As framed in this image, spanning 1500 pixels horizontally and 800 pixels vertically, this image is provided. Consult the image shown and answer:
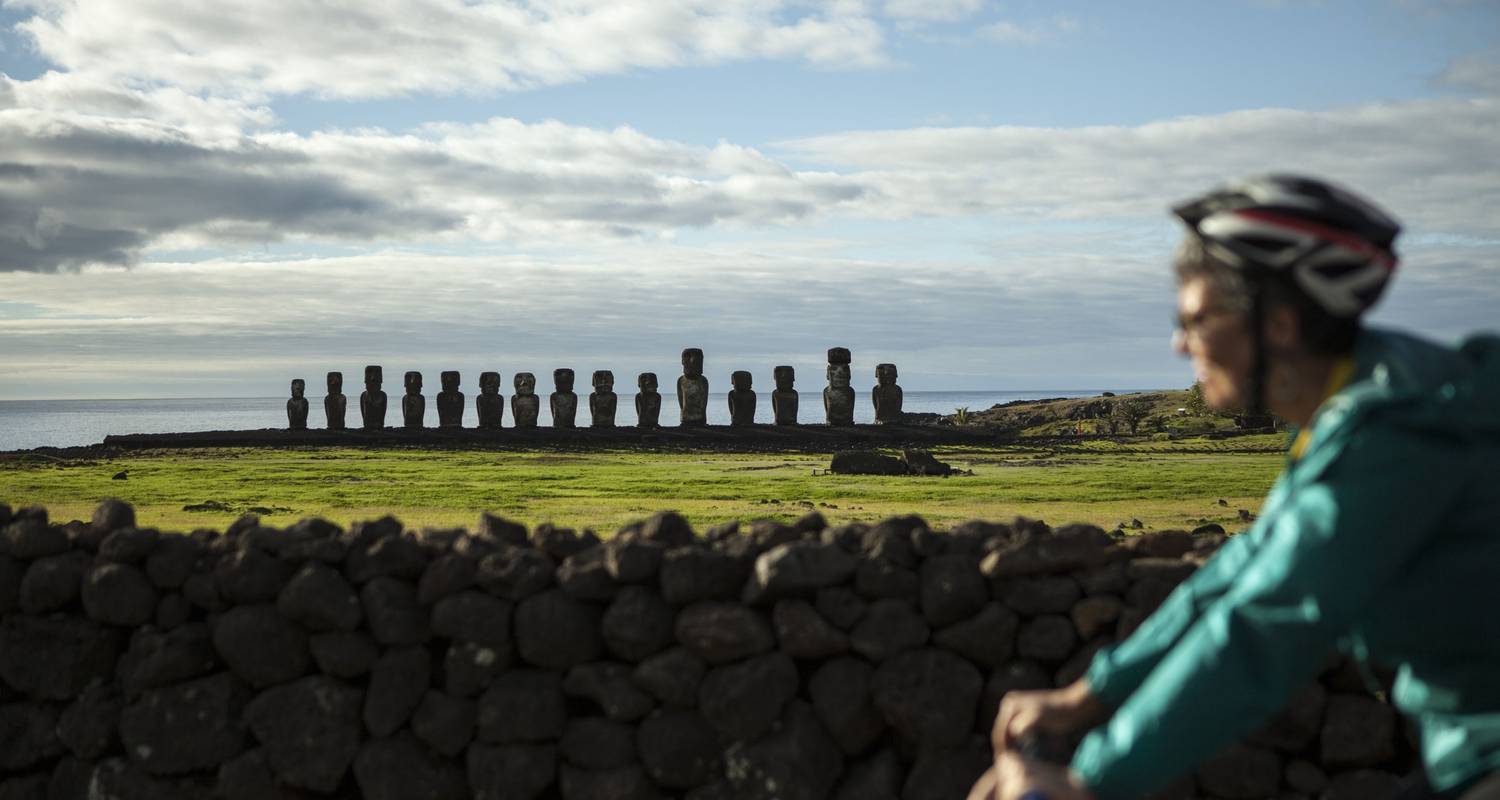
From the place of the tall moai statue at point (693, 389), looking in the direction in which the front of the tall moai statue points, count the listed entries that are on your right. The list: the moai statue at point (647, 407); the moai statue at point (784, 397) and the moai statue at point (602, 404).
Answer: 2

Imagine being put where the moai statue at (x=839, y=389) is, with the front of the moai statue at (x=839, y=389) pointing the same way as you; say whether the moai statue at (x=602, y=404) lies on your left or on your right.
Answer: on your right

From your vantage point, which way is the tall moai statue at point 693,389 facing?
toward the camera

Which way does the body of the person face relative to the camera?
to the viewer's left

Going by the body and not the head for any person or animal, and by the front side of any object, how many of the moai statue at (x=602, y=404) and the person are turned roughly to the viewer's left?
1

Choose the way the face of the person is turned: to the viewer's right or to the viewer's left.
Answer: to the viewer's left

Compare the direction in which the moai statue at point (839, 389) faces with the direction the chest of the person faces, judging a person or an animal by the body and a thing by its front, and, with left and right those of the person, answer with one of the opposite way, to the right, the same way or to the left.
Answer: to the left

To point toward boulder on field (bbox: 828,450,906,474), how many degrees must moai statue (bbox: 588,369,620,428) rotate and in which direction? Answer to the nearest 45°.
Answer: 0° — it already faces it

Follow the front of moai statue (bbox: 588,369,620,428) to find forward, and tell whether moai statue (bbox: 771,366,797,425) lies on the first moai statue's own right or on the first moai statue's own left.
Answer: on the first moai statue's own left

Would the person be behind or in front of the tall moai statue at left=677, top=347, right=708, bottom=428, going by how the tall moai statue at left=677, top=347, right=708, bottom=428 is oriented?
in front

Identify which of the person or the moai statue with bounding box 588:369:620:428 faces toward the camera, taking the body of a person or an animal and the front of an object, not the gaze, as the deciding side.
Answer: the moai statue

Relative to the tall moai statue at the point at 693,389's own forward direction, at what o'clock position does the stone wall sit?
The stone wall is roughly at 12 o'clock from the tall moai statue.

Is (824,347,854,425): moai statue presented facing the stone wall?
yes

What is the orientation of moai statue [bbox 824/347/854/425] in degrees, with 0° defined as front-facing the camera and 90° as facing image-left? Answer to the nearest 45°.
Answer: approximately 0°

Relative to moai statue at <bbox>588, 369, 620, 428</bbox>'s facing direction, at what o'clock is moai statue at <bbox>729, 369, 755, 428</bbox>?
moai statue at <bbox>729, 369, 755, 428</bbox> is roughly at 9 o'clock from moai statue at <bbox>588, 369, 620, 428</bbox>.

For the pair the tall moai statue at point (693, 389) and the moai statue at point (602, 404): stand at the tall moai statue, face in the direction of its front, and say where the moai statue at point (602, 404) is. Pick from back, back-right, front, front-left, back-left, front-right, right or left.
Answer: right
